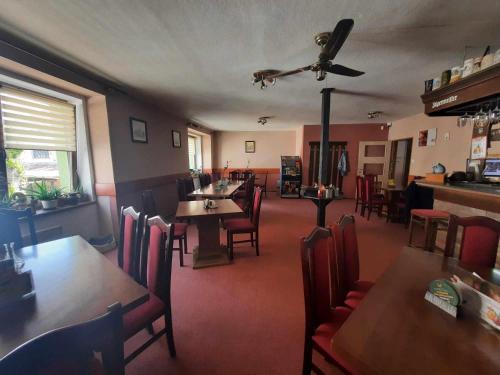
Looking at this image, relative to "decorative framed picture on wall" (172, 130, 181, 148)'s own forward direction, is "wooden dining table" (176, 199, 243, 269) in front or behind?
in front

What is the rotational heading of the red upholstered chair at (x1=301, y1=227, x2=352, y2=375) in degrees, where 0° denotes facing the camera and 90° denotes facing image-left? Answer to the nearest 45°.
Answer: approximately 315°

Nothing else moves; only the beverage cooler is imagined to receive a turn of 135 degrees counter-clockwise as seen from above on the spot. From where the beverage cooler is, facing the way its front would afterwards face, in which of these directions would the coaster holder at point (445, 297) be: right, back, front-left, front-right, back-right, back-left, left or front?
back-right

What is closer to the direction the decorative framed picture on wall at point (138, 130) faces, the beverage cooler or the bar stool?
the bar stool

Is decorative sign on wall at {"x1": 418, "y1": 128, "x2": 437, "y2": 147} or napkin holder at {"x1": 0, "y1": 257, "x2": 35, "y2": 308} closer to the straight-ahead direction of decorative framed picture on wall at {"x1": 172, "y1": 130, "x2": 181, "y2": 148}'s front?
the decorative sign on wall

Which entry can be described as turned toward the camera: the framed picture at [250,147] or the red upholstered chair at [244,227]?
the framed picture

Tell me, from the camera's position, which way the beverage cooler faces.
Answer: facing the viewer

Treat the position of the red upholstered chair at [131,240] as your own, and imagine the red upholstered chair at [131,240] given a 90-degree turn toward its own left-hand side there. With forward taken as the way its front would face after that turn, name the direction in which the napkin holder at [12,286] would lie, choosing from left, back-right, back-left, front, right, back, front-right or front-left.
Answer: right

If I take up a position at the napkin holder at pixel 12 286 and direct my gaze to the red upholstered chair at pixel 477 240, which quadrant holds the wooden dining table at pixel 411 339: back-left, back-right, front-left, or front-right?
front-right

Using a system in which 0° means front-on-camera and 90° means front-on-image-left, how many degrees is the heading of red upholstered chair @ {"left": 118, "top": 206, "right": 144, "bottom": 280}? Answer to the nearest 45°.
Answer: approximately 45°

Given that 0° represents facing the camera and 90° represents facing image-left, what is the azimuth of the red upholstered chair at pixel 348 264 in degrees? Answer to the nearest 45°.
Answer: approximately 315°

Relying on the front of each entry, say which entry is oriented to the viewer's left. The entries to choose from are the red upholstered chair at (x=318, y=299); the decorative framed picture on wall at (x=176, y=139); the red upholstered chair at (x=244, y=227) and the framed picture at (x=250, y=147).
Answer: the red upholstered chair at (x=244, y=227)

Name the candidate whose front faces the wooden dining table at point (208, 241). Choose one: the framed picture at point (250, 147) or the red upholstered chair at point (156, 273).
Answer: the framed picture

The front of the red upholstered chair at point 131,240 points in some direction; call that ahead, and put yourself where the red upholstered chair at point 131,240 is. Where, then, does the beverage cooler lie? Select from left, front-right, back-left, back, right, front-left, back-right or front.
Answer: back

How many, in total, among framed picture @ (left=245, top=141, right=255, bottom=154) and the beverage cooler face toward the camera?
2

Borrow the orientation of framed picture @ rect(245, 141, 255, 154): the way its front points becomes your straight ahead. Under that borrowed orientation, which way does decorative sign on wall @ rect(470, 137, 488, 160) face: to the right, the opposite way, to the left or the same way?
to the right
